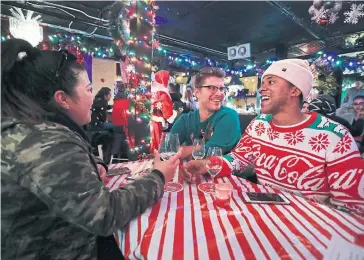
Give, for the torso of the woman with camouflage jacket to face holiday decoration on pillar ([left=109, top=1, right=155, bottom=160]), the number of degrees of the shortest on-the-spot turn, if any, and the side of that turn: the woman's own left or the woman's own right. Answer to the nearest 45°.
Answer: approximately 45° to the woman's own left

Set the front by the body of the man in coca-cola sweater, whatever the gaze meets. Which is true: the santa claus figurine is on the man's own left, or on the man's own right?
on the man's own right

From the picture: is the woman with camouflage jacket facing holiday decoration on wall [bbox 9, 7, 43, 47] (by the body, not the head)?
no

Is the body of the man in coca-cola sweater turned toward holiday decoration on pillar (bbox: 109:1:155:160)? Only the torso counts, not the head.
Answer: no

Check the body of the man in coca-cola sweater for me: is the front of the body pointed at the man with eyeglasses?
no

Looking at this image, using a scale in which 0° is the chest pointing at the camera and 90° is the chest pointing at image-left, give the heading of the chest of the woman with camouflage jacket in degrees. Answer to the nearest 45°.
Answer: approximately 225°

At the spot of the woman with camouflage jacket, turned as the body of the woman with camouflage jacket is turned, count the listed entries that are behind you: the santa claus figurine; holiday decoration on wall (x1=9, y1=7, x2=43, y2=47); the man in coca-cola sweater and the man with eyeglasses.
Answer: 0

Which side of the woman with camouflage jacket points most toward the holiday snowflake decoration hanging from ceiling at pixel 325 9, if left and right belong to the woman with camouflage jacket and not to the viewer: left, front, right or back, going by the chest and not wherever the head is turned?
front

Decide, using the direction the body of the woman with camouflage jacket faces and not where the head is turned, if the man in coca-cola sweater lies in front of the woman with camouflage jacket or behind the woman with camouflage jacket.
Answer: in front

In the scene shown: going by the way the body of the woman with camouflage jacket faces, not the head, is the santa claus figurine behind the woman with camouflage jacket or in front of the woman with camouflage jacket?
in front

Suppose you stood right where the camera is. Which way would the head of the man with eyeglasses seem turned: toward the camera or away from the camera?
toward the camera

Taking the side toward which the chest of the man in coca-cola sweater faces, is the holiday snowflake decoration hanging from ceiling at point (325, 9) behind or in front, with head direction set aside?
behind

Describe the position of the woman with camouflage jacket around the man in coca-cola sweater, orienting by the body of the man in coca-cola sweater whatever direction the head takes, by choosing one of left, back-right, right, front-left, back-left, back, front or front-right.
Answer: front

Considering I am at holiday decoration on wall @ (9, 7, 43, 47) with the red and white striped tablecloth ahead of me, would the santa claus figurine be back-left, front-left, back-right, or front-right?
front-left

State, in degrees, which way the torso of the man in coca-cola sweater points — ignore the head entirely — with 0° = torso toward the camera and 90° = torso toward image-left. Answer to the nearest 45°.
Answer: approximately 45°
